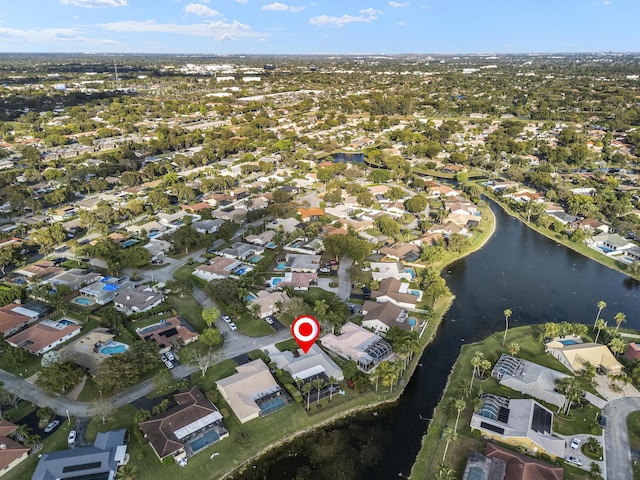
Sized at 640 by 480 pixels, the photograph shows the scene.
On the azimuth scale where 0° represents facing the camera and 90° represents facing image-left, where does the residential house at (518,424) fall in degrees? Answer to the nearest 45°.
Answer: approximately 270°

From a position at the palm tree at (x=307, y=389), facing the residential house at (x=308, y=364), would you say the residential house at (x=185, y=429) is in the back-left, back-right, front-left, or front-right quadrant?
back-left

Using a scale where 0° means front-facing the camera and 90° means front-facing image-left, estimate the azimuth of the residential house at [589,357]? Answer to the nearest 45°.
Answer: approximately 0°

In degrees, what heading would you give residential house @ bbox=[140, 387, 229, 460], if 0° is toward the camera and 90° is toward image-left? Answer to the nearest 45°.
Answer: approximately 135°

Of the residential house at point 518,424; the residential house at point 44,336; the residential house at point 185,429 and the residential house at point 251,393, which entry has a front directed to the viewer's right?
the residential house at point 518,424

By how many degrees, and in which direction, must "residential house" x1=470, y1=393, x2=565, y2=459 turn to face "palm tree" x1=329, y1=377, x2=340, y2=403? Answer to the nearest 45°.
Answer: approximately 180°

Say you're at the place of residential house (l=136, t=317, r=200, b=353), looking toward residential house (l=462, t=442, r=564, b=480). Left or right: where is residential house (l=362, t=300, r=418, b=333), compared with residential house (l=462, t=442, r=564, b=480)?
left

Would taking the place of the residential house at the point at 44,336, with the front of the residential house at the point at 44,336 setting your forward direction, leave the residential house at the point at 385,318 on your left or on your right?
on your left

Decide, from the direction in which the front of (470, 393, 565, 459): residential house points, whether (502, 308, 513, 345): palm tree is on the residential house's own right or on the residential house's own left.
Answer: on the residential house's own left

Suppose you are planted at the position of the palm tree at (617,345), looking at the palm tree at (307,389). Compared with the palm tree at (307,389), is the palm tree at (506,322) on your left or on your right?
right

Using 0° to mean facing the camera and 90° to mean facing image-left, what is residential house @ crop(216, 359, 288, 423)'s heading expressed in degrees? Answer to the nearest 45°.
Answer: approximately 135°

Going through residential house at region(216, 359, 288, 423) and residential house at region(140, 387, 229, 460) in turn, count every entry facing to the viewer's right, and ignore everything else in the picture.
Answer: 0

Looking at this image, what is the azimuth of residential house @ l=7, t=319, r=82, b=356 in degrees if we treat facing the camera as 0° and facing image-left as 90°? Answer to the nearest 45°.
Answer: approximately 45°
